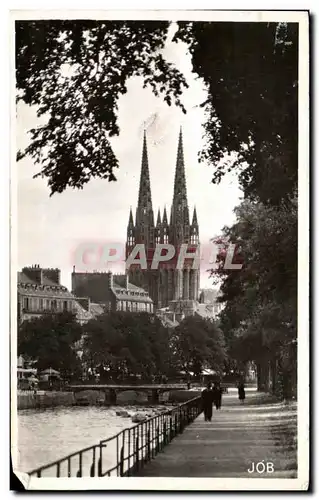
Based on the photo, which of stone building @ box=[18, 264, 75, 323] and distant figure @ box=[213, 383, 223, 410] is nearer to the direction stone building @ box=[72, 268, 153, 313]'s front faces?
the distant figure

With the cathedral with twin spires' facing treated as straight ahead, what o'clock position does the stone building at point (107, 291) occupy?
The stone building is roughly at 3 o'clock from the cathedral with twin spires.

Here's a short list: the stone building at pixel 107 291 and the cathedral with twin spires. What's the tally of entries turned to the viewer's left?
0

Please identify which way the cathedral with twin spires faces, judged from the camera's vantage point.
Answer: facing the viewer

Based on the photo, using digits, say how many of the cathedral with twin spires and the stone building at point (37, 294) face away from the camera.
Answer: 0

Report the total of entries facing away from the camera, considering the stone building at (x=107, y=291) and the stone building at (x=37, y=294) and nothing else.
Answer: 0

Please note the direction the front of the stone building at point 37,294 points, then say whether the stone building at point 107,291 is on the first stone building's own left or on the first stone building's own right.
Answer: on the first stone building's own left

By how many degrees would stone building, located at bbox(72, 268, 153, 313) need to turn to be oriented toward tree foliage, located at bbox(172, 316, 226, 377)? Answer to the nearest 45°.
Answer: approximately 45° to its left

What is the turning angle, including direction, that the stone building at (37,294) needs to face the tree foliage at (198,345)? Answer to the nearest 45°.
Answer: approximately 45° to its left

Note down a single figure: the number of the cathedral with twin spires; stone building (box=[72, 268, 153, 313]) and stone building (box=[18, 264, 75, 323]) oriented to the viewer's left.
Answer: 0

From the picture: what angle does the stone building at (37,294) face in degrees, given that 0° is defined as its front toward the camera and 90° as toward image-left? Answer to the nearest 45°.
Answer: approximately 315°

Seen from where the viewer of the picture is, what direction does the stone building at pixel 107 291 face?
facing the viewer and to the right of the viewer
